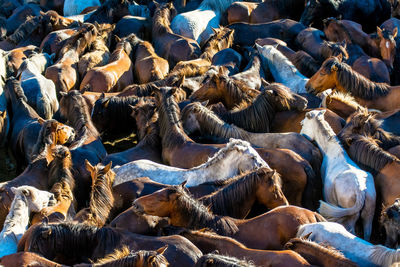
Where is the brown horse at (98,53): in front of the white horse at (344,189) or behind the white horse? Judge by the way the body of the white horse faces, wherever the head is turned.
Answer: in front

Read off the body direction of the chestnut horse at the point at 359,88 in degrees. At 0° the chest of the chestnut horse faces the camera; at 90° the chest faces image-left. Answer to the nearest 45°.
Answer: approximately 90°

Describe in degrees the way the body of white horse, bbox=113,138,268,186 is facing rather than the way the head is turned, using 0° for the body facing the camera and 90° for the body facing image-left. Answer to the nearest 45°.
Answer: approximately 270°

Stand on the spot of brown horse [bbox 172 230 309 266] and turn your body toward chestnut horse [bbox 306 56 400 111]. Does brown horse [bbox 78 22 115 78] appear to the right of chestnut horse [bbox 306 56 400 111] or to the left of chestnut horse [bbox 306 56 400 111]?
left

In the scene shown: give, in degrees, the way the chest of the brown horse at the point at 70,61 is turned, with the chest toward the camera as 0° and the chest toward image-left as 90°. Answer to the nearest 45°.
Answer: approximately 225°

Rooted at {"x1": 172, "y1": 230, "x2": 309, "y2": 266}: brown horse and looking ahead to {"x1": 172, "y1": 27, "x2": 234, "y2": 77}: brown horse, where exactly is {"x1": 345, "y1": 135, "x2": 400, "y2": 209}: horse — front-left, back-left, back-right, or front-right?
front-right

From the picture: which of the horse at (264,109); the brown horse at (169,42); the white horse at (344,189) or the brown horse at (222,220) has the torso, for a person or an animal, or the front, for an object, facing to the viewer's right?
the horse

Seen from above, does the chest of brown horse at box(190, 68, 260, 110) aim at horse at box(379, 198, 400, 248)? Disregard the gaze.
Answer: no

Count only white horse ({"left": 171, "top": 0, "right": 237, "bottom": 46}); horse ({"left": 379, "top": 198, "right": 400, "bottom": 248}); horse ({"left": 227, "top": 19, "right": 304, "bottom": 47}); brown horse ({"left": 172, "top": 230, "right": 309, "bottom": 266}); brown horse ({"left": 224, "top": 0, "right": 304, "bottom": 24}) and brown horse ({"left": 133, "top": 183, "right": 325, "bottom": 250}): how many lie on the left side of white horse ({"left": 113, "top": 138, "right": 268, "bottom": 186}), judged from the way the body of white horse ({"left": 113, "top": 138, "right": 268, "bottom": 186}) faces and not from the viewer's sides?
3

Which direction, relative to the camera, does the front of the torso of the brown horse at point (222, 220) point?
to the viewer's left

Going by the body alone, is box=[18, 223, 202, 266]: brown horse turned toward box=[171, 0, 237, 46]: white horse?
no

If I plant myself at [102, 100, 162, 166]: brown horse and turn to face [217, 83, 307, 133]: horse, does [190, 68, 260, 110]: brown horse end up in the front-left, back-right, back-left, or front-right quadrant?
front-left

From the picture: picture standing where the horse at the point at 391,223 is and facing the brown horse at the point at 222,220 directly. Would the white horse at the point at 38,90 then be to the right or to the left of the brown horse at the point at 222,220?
right

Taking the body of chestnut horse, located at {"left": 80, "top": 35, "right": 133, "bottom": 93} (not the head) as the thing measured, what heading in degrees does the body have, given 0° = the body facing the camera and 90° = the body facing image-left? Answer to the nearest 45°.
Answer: approximately 225°

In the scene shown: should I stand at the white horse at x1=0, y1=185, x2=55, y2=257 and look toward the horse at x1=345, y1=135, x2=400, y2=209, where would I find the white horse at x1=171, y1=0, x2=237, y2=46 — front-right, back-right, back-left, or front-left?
front-left
